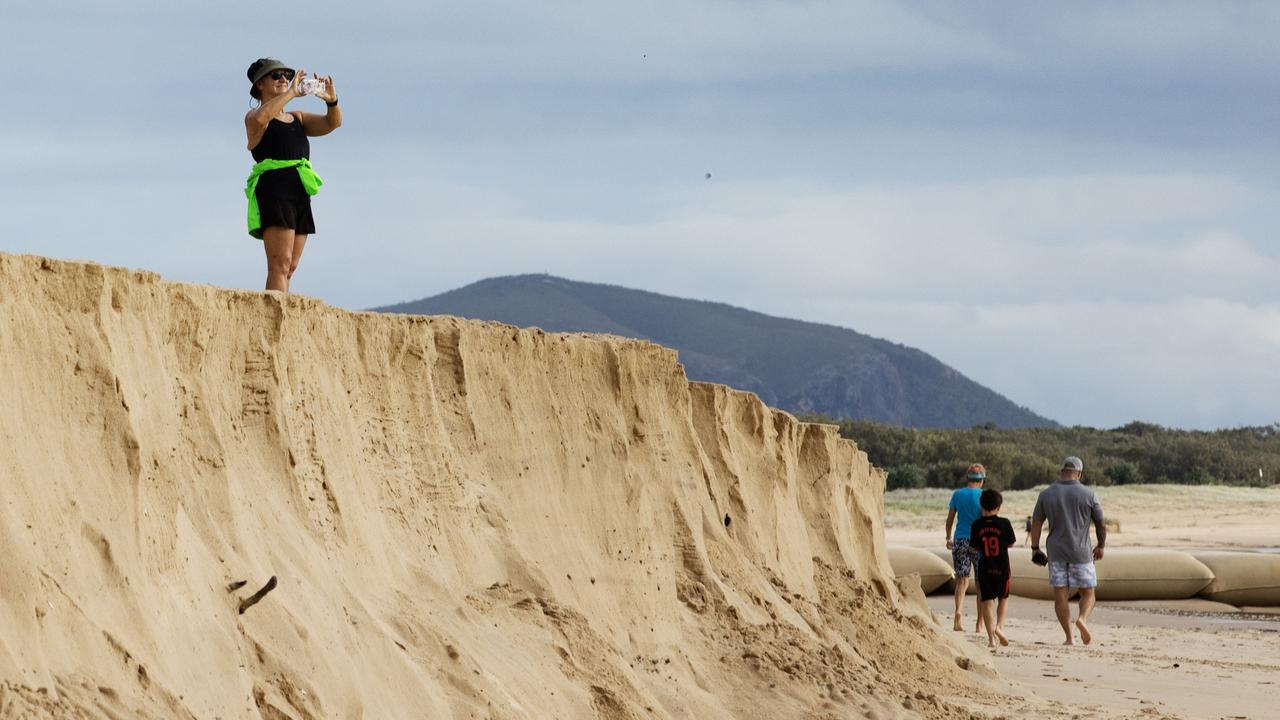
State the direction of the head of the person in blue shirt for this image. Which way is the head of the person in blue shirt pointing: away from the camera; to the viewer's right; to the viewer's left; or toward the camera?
away from the camera

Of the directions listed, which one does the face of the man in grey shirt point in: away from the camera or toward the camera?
away from the camera

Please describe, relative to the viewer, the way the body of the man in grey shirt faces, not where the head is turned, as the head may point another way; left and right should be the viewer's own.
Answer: facing away from the viewer

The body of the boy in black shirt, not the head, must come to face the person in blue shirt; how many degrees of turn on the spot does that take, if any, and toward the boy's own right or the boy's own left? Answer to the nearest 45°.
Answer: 0° — they already face them

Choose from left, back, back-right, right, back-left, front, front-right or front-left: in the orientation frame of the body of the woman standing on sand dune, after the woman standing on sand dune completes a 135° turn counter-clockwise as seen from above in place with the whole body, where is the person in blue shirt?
front-right

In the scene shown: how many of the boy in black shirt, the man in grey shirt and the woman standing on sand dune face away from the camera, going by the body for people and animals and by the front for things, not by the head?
2

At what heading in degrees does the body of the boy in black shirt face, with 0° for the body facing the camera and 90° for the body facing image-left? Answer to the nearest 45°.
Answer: approximately 180°

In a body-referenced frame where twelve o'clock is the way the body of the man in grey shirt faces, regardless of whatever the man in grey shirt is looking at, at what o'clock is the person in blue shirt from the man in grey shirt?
The person in blue shirt is roughly at 10 o'clock from the man in grey shirt.

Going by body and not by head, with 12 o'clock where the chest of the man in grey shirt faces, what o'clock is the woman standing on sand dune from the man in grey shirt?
The woman standing on sand dune is roughly at 7 o'clock from the man in grey shirt.

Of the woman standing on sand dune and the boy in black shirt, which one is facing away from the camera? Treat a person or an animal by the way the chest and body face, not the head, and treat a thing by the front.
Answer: the boy in black shirt

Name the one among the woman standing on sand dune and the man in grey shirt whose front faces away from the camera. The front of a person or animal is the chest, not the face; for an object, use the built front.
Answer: the man in grey shirt

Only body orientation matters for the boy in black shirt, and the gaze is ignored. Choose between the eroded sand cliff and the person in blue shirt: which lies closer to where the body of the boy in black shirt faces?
the person in blue shirt

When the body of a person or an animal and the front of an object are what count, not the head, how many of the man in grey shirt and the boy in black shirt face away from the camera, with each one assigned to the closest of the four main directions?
2
